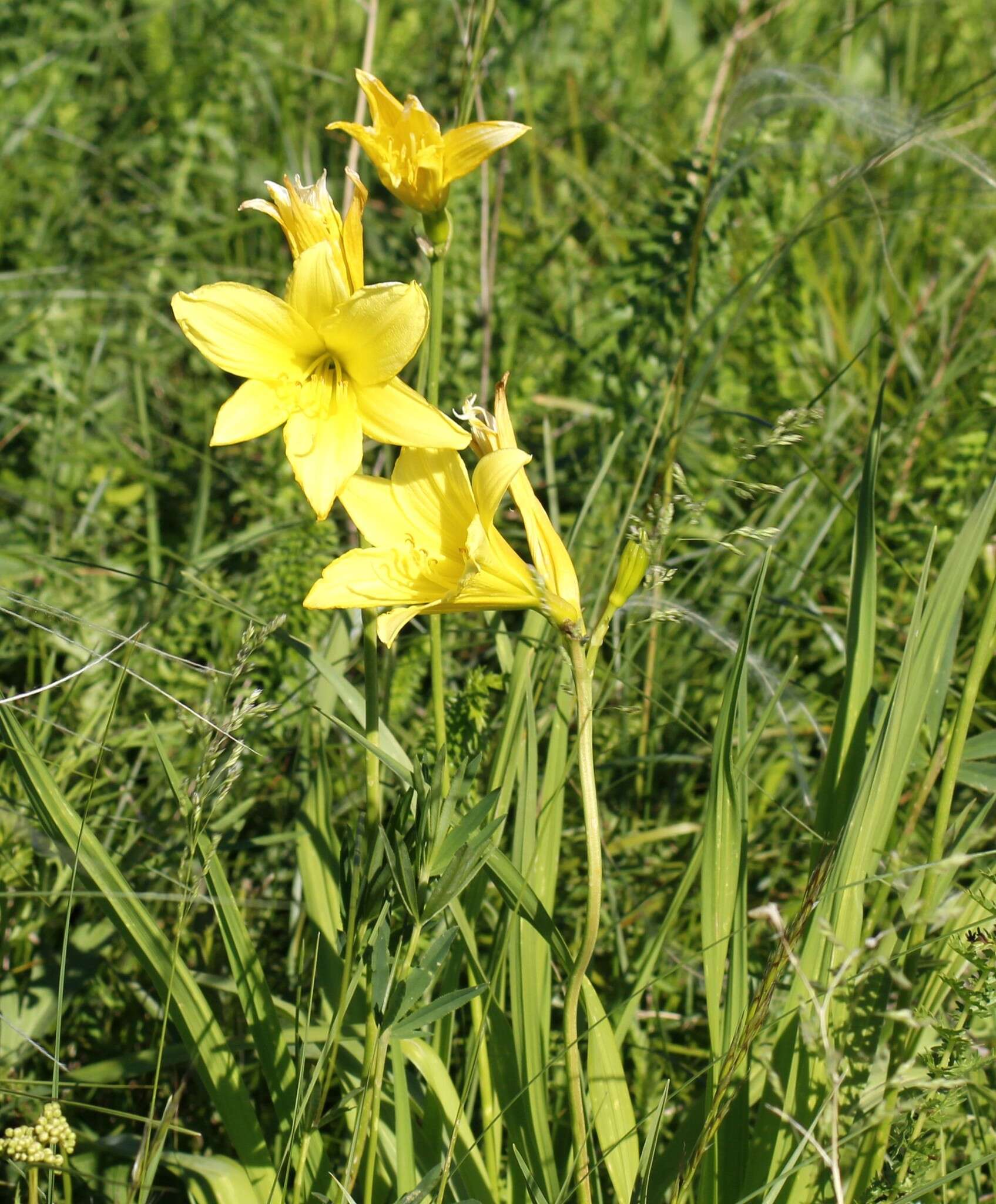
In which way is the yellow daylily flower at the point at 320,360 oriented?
toward the camera

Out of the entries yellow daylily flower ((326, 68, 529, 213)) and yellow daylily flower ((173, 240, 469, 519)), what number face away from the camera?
0

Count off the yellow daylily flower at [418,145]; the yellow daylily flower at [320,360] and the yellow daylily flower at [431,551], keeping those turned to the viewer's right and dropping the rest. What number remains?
0

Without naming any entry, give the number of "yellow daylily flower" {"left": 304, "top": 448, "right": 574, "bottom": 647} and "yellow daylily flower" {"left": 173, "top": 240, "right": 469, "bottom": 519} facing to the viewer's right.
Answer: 0

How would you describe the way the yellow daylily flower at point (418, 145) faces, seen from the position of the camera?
facing the viewer and to the left of the viewer
